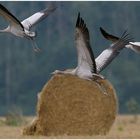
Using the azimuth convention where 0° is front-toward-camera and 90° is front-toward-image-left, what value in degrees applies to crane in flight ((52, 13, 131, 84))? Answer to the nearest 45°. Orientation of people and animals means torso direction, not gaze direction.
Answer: approximately 90°

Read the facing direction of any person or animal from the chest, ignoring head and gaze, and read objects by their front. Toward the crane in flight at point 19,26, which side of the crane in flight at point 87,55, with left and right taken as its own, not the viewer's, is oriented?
front
